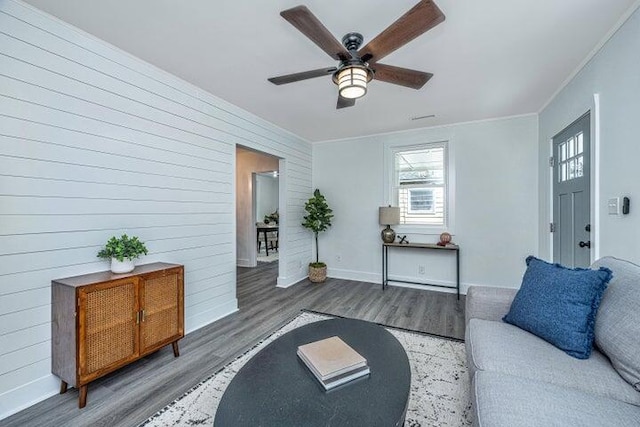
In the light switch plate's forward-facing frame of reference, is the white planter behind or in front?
in front

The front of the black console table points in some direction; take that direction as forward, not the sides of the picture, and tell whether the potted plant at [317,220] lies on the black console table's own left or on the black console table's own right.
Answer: on the black console table's own right

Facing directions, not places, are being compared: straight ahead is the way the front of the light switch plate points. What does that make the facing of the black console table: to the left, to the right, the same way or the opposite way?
to the left

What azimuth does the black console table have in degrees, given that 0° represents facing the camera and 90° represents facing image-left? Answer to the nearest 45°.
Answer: approximately 0°

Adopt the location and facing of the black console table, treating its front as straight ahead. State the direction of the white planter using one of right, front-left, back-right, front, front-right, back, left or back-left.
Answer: front-right

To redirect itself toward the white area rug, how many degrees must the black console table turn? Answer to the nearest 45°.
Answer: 0° — it already faces it

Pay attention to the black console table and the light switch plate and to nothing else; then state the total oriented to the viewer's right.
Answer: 0

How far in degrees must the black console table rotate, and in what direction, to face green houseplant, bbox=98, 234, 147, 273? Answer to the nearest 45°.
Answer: approximately 45° to its right

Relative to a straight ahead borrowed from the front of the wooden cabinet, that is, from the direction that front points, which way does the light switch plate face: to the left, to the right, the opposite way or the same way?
the opposite way

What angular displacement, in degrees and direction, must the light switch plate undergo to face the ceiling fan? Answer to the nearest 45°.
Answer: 0° — it already faces it

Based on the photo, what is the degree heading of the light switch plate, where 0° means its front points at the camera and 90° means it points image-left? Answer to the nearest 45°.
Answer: approximately 45°

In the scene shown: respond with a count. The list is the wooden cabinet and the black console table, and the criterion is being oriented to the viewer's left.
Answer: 0

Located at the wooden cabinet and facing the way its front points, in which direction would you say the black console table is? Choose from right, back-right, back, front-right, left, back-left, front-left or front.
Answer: front-left

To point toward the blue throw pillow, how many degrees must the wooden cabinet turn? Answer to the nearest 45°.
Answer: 0° — it already faces it

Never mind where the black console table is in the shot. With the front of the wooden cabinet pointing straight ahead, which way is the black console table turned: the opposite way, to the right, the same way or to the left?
to the right
